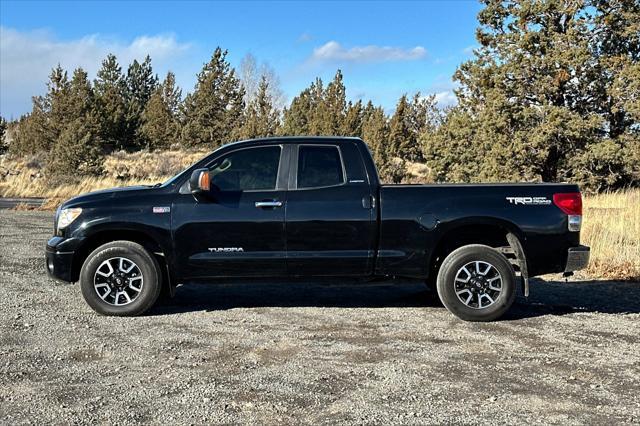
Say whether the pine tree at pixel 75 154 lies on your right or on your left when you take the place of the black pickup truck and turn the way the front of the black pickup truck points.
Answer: on your right

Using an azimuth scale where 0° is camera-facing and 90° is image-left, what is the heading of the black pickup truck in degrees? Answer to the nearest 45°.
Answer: approximately 90°

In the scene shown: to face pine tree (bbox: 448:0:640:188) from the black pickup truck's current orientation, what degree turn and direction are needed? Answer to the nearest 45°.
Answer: approximately 135° to its right

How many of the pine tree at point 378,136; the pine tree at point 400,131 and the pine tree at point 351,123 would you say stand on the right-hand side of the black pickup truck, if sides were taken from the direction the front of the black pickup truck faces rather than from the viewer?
3

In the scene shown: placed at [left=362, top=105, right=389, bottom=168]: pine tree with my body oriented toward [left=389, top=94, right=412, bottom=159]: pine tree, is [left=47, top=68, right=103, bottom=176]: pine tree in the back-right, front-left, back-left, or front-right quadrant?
back-left

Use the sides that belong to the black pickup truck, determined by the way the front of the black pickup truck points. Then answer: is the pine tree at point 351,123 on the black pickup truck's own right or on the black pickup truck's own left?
on the black pickup truck's own right

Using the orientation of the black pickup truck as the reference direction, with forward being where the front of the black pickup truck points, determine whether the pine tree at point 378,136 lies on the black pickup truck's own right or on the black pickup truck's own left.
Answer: on the black pickup truck's own right

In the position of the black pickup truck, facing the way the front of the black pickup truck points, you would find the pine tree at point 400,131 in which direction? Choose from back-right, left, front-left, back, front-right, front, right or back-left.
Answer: right

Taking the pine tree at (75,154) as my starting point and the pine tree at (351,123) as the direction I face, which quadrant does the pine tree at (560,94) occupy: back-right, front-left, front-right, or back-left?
front-right
